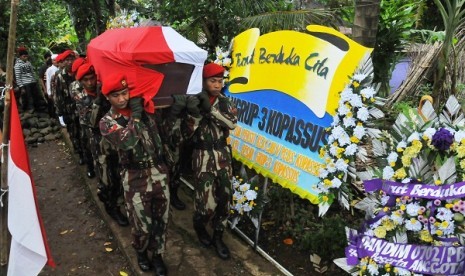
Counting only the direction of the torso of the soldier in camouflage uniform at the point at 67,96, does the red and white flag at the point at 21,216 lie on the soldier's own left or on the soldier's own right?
on the soldier's own right

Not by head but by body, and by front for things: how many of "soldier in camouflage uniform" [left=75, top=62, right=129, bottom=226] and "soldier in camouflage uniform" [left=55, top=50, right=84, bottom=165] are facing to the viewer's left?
0

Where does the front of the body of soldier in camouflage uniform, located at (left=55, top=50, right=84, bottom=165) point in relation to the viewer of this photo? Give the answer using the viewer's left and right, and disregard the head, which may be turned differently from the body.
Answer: facing the viewer and to the right of the viewer

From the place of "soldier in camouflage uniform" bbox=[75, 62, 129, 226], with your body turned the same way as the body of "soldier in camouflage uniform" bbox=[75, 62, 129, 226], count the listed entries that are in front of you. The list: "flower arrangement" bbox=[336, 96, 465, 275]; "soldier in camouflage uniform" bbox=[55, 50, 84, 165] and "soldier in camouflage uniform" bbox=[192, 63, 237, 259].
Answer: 2

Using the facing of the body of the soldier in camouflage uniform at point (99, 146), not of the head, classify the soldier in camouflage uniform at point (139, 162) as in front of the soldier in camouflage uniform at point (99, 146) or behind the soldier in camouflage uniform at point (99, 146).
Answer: in front

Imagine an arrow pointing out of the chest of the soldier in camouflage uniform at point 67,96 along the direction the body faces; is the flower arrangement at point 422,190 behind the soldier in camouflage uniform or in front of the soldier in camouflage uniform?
in front
